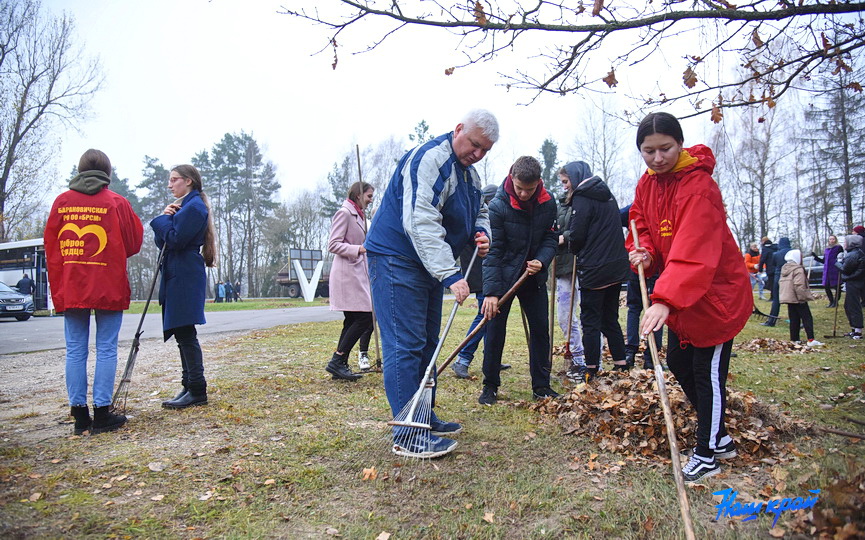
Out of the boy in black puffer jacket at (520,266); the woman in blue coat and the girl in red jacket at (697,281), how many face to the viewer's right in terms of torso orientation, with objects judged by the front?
0

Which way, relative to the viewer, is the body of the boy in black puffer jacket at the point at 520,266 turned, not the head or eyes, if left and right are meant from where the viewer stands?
facing the viewer

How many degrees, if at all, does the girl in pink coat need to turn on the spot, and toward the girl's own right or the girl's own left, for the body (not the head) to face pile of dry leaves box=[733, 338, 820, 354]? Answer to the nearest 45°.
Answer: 0° — they already face it

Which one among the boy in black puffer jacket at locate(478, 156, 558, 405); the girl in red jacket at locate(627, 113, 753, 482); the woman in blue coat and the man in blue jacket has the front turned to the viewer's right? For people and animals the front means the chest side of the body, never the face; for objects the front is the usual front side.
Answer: the man in blue jacket

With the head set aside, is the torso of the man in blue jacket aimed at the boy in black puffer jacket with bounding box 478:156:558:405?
no

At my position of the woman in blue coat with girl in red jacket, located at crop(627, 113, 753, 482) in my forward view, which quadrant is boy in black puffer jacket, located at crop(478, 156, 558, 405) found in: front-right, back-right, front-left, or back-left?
front-left

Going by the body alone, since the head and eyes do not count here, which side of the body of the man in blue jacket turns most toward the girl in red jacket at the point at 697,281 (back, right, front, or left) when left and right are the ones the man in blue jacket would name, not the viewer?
front

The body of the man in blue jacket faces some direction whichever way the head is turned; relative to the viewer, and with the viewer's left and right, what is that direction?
facing to the right of the viewer

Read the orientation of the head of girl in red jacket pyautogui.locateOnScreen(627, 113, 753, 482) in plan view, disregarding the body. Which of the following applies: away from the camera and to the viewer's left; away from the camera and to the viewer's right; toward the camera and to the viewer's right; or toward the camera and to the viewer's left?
toward the camera and to the viewer's left

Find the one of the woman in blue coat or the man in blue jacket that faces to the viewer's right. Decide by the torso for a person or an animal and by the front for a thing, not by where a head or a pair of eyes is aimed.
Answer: the man in blue jacket

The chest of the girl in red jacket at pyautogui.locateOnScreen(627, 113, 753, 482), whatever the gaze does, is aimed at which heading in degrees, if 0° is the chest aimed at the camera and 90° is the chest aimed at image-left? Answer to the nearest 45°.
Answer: approximately 45°

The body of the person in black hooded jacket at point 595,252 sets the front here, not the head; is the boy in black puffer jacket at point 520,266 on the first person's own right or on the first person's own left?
on the first person's own left

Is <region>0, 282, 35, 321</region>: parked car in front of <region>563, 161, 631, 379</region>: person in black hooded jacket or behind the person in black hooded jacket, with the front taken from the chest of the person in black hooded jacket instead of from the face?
in front

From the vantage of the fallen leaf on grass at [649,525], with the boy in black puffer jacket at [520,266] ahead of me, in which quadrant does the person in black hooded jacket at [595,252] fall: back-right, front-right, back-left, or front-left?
front-right

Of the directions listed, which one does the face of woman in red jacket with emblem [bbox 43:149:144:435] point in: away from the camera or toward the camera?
away from the camera
